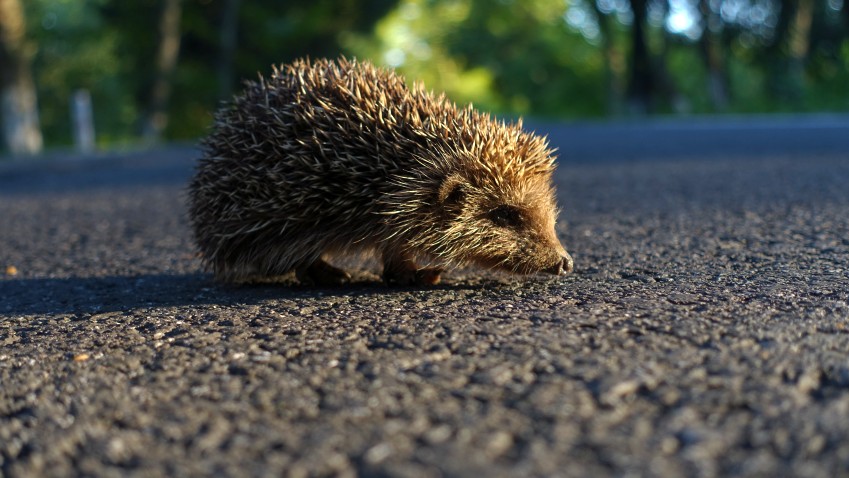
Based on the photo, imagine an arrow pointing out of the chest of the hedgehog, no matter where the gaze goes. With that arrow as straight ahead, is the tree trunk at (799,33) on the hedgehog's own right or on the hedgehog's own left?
on the hedgehog's own left

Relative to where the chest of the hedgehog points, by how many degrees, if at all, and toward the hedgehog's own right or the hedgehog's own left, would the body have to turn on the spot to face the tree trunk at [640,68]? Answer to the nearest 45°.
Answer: approximately 90° to the hedgehog's own left

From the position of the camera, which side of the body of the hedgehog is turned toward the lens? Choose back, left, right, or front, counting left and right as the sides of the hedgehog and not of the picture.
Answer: right

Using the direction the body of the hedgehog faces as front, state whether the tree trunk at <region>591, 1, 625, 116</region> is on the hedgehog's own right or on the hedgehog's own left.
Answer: on the hedgehog's own left

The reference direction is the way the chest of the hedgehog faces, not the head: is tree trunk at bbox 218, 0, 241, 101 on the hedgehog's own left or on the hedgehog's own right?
on the hedgehog's own left

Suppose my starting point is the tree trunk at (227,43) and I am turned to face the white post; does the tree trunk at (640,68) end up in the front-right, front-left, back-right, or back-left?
back-left

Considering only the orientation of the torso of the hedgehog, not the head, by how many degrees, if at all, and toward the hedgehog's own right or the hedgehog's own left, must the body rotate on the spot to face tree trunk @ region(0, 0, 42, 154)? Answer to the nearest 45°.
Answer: approximately 135° to the hedgehog's own left

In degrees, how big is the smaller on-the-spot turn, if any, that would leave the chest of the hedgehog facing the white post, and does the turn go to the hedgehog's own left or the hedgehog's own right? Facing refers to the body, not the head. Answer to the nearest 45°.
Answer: approximately 90° to the hedgehog's own left

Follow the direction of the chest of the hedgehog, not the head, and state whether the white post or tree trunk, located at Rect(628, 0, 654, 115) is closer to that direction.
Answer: the tree trunk

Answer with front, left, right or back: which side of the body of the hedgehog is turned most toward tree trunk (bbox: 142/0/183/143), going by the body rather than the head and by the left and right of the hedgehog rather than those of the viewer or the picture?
left
